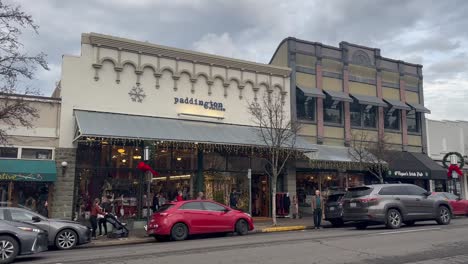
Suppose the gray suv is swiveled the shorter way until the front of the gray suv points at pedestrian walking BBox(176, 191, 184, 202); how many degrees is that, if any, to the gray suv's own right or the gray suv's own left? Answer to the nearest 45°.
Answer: approximately 135° to the gray suv's own left

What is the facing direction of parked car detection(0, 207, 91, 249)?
to the viewer's right

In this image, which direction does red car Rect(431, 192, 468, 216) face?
to the viewer's right

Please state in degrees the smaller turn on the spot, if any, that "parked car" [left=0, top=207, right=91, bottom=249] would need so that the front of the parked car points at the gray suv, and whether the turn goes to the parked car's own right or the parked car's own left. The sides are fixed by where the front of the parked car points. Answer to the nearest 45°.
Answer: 0° — it already faces it

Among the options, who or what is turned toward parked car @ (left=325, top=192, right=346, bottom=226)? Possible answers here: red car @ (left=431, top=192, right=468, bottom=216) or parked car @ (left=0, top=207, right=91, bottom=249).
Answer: parked car @ (left=0, top=207, right=91, bottom=249)
